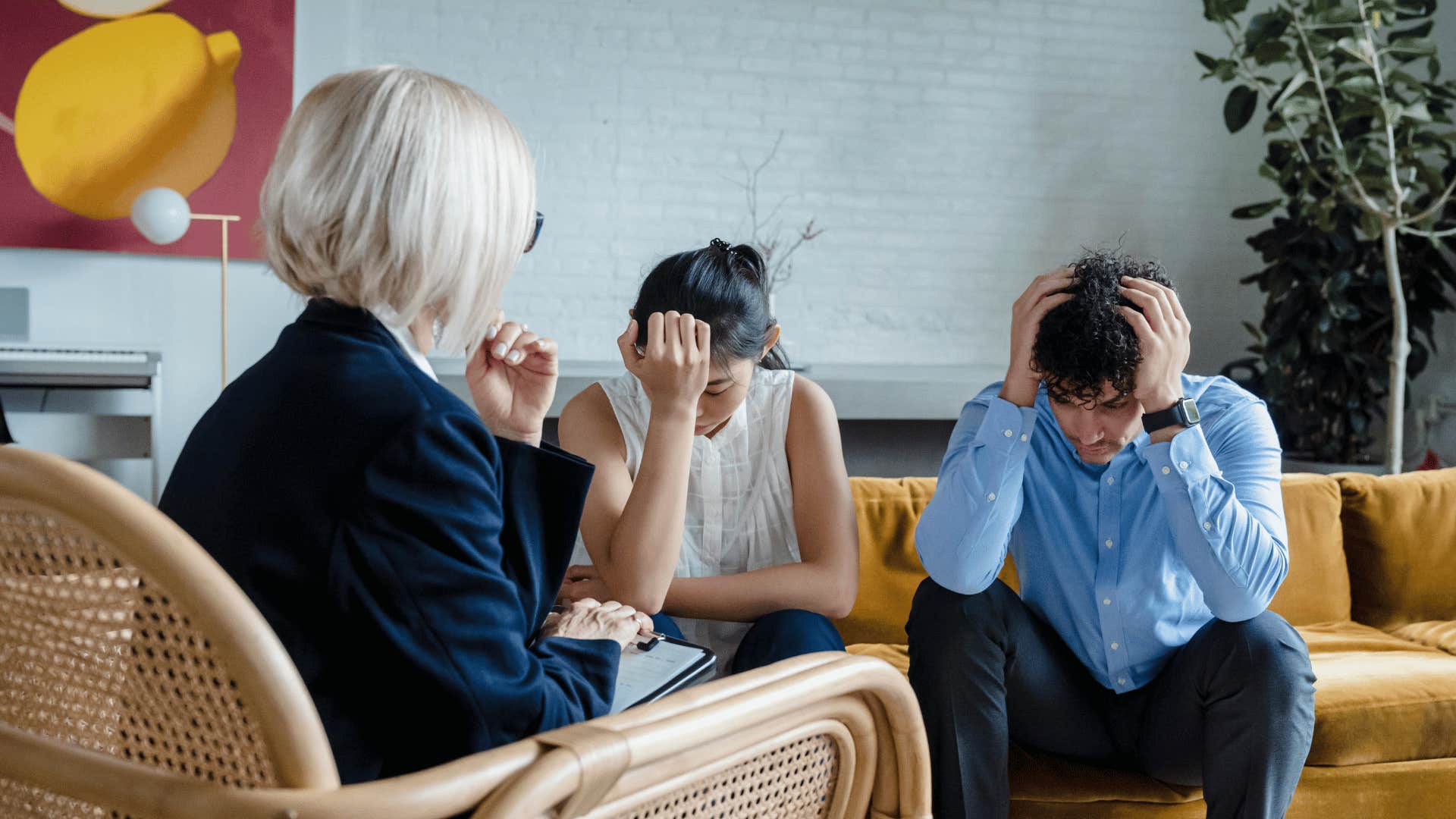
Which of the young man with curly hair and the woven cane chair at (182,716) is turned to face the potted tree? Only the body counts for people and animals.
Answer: the woven cane chair

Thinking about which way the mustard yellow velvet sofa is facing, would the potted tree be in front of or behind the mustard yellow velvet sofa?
behind

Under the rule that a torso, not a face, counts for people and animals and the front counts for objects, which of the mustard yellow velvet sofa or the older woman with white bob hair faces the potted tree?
the older woman with white bob hair

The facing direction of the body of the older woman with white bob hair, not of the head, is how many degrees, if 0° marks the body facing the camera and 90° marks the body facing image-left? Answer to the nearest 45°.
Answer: approximately 225°

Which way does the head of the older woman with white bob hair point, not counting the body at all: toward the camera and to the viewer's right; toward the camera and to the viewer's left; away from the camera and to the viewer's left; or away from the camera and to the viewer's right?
away from the camera and to the viewer's right

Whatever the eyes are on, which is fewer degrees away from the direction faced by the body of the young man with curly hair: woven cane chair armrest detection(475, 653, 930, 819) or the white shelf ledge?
the woven cane chair armrest

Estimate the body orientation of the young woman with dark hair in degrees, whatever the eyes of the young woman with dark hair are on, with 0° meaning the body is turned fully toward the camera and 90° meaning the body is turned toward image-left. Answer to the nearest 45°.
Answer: approximately 0°

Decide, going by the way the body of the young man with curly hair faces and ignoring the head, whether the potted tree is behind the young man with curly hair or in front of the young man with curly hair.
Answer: behind
